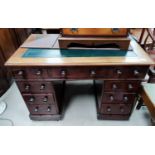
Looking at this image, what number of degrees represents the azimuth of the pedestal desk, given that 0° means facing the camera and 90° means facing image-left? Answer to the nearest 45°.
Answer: approximately 0°
